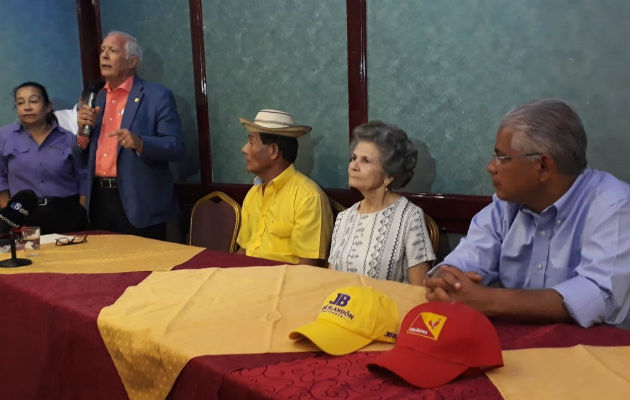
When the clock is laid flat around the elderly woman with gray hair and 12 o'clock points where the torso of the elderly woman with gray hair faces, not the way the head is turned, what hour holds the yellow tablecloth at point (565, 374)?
The yellow tablecloth is roughly at 10 o'clock from the elderly woman with gray hair.

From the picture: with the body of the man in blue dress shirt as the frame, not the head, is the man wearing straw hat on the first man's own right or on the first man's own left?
on the first man's own right

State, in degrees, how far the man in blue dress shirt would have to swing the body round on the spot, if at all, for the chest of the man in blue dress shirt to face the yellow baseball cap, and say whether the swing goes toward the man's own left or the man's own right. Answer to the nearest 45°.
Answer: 0° — they already face it

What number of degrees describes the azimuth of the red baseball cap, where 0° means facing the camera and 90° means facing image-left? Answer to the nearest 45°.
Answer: approximately 45°
